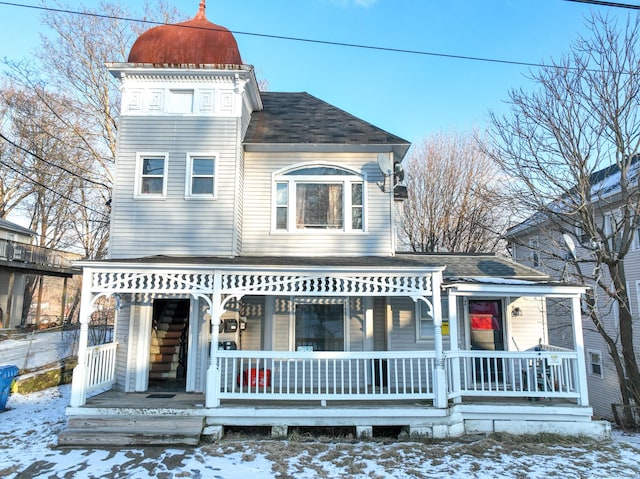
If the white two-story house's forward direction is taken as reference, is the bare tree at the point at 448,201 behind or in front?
behind

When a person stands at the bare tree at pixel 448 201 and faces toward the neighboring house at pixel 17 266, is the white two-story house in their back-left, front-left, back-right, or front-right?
front-left

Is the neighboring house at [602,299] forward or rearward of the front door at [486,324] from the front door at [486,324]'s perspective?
rearward

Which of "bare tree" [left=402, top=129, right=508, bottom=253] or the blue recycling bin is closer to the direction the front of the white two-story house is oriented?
the blue recycling bin

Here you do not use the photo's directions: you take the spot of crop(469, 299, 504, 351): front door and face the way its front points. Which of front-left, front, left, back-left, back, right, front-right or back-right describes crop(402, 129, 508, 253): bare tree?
back

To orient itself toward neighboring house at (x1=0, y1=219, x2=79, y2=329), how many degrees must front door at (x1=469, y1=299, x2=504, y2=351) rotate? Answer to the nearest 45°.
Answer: approximately 90° to its right

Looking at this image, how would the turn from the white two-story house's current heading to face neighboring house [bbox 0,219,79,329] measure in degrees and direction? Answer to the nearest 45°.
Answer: approximately 135° to its right

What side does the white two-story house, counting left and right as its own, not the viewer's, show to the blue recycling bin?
right

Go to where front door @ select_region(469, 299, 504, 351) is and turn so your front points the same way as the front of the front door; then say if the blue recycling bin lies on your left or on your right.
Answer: on your right

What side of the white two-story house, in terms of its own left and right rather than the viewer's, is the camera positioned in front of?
front

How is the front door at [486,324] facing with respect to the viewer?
toward the camera

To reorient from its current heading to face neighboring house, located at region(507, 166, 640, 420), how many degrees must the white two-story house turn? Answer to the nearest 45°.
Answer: approximately 135° to its left

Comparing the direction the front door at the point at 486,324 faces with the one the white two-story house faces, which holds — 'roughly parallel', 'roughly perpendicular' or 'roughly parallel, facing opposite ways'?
roughly parallel
